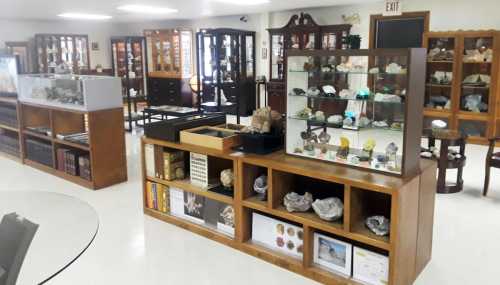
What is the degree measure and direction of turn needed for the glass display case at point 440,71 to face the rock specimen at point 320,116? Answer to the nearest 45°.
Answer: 0° — it already faces it

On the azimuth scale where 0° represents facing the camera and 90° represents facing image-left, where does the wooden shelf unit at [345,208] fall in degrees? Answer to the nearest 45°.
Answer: approximately 45°

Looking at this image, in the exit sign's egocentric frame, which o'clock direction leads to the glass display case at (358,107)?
The glass display case is roughly at 12 o'clock from the exit sign.

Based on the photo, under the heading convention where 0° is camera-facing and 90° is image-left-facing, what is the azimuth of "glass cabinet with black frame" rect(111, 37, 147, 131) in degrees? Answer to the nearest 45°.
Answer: approximately 0°
